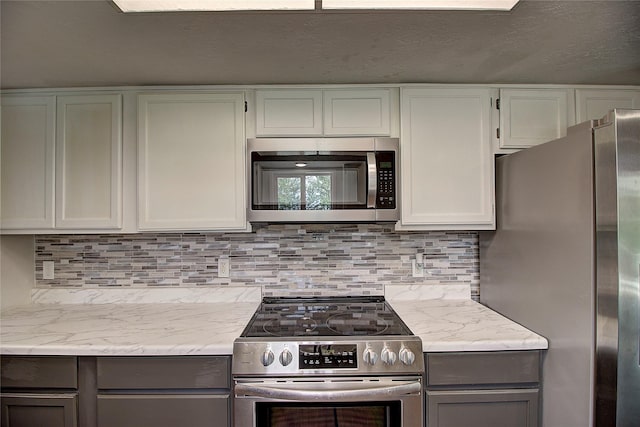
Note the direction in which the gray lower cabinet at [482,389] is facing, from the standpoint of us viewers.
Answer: facing the viewer

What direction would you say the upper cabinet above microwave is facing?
toward the camera

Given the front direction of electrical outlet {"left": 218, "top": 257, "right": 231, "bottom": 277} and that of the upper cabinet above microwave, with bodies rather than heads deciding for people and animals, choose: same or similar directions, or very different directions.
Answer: same or similar directions

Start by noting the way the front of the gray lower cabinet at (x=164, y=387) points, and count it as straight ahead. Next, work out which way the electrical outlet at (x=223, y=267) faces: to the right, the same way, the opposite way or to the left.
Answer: the same way

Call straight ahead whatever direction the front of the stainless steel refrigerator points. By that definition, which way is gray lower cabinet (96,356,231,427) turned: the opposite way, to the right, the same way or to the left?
the same way

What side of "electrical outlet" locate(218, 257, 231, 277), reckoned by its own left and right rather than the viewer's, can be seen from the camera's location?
front

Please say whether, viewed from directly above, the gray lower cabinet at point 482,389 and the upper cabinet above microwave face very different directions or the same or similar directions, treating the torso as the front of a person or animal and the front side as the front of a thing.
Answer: same or similar directions

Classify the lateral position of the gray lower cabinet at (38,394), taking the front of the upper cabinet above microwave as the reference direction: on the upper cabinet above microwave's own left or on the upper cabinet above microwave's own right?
on the upper cabinet above microwave's own right

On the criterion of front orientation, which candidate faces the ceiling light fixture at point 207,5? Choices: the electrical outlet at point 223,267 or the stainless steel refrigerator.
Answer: the electrical outlet

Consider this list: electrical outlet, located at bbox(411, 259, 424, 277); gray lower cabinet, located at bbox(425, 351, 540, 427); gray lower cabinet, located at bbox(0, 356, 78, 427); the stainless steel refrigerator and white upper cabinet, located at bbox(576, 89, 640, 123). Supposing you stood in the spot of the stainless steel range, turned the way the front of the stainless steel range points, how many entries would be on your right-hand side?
1

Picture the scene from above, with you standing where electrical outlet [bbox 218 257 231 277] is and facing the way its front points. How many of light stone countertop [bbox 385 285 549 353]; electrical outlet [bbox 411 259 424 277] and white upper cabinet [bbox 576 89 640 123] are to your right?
0

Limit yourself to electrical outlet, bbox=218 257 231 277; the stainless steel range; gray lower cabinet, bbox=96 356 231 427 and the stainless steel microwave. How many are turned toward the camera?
4

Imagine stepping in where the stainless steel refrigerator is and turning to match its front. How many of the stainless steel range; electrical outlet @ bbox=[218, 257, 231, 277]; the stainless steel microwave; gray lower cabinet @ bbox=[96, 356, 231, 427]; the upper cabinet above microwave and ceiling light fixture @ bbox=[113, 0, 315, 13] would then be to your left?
0
